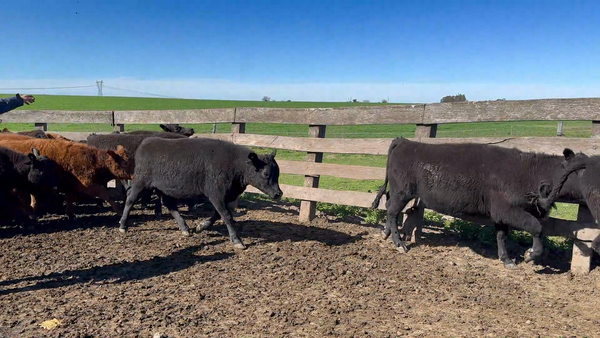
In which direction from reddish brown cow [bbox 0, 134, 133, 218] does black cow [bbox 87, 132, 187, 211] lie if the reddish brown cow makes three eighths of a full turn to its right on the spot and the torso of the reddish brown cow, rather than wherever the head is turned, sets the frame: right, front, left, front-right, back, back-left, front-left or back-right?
back

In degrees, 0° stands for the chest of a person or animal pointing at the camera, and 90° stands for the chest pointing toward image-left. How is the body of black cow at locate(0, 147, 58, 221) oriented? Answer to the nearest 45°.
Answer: approximately 270°

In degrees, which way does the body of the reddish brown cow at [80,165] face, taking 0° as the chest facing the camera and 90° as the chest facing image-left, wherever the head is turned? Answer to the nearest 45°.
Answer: approximately 270°

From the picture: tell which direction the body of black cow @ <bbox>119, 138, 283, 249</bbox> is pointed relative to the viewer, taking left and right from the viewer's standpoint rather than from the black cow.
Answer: facing to the right of the viewer

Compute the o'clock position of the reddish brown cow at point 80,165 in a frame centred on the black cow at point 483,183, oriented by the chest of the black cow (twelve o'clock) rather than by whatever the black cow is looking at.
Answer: The reddish brown cow is roughly at 6 o'clock from the black cow.

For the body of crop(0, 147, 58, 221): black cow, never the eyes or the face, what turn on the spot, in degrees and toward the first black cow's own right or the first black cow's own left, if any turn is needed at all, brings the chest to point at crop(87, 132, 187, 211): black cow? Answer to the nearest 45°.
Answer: approximately 45° to the first black cow's own left

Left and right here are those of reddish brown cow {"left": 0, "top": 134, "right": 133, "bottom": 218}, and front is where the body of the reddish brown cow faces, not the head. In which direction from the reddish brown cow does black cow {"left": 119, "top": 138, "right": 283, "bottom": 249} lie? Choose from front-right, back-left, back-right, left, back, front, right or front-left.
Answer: front-right

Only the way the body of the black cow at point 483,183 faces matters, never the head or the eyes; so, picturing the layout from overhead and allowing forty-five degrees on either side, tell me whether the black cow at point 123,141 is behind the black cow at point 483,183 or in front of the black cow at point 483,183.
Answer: behind

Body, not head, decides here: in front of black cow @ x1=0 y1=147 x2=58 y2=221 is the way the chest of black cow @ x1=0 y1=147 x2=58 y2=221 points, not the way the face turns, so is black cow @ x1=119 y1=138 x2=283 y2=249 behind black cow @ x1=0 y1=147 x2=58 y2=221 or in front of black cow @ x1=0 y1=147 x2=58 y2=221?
in front

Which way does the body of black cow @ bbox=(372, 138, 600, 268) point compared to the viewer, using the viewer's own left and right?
facing to the right of the viewer
